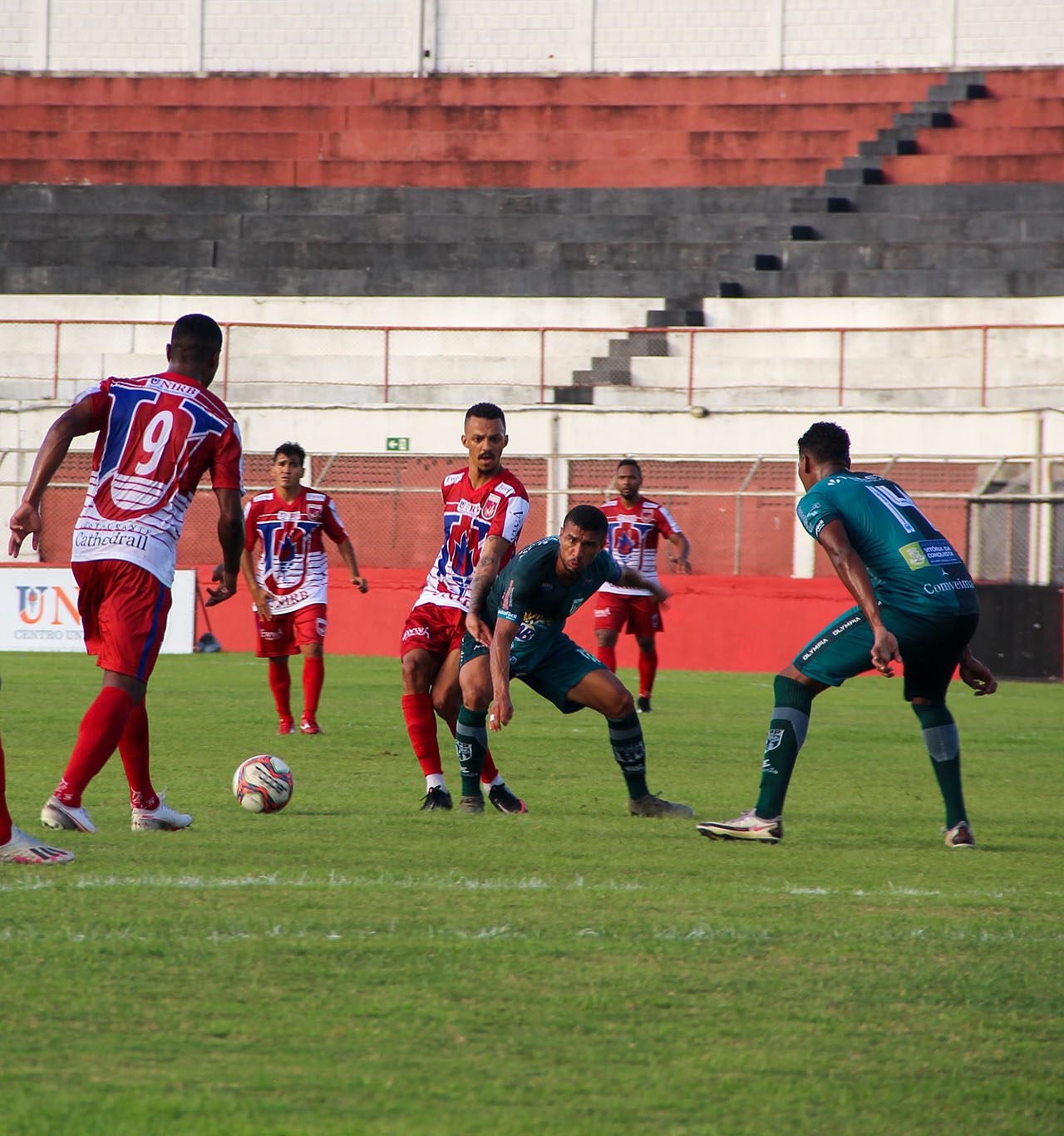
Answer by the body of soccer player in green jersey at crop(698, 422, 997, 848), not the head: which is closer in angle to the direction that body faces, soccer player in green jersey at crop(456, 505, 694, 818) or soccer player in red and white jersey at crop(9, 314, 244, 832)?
the soccer player in green jersey

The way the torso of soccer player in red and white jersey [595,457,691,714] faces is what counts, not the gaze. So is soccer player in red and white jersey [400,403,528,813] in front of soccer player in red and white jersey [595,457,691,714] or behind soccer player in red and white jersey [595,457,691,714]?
in front

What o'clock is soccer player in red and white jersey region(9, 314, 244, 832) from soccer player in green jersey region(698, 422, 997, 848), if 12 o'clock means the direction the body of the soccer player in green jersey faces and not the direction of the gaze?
The soccer player in red and white jersey is roughly at 10 o'clock from the soccer player in green jersey.

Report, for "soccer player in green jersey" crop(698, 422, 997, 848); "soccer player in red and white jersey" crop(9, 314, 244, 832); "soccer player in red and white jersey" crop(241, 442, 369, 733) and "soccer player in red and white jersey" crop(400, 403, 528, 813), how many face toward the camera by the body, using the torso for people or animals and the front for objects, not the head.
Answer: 2

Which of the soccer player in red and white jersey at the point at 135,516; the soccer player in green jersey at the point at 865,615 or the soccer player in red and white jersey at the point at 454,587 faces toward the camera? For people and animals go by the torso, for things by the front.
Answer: the soccer player in red and white jersey at the point at 454,587

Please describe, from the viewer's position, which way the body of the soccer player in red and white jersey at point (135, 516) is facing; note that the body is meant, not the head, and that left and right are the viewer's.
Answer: facing away from the viewer and to the right of the viewer

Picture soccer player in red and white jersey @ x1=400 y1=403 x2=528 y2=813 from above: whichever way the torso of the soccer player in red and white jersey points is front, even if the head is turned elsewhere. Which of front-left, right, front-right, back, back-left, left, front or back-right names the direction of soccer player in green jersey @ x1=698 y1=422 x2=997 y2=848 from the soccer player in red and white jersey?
front-left

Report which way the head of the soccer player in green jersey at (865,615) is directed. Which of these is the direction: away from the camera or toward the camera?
away from the camera

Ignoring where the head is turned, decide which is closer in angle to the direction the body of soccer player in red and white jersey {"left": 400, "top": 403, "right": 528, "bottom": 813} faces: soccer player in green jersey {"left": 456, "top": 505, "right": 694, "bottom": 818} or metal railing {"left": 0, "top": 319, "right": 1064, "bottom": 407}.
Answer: the soccer player in green jersey

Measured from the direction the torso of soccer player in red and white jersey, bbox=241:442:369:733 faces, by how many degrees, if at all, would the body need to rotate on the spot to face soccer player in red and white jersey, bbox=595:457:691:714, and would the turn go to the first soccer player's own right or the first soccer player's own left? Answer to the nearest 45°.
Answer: approximately 135° to the first soccer player's own left

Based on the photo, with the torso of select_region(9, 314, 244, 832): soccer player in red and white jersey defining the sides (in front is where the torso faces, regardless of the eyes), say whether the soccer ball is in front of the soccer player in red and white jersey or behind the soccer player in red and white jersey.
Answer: in front

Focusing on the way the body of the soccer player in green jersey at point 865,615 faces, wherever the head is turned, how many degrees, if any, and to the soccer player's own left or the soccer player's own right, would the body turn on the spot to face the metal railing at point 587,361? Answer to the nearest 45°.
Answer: approximately 45° to the soccer player's own right

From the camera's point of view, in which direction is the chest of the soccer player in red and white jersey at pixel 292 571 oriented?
toward the camera

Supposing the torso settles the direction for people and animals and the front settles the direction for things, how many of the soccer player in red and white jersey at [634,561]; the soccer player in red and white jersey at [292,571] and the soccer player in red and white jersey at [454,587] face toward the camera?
3

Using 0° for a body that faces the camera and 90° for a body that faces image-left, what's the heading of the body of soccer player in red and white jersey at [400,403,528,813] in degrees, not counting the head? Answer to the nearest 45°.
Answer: approximately 0°

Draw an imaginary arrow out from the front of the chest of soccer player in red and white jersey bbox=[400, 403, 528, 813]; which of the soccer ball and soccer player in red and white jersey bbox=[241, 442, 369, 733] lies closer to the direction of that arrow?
the soccer ball

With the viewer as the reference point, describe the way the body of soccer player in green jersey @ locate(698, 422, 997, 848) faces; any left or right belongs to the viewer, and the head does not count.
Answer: facing away from the viewer and to the left of the viewer
